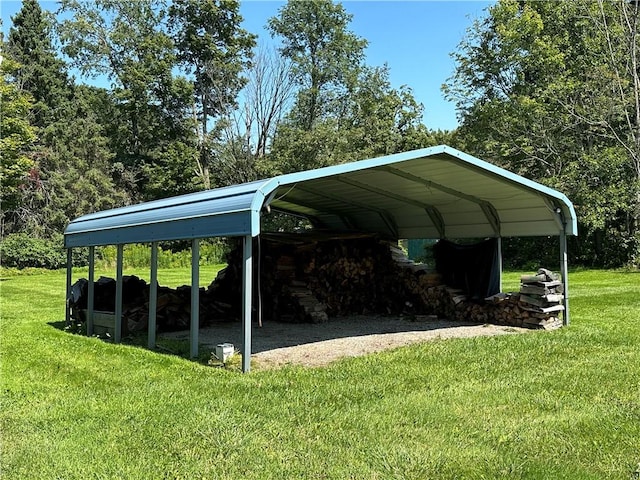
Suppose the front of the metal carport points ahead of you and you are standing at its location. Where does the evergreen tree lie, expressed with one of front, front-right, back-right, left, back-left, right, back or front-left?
back

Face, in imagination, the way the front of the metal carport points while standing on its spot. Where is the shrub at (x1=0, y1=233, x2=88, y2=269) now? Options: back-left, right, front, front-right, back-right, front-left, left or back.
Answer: back

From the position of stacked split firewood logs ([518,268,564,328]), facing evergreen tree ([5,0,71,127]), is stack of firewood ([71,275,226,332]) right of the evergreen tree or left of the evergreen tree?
left

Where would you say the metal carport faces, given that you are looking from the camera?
facing the viewer and to the right of the viewer
